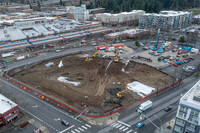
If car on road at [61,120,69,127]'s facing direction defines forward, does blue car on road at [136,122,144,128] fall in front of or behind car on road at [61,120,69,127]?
in front

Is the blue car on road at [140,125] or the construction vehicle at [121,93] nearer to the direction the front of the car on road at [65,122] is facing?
the blue car on road

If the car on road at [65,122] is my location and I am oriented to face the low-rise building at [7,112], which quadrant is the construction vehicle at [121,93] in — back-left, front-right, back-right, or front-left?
back-right

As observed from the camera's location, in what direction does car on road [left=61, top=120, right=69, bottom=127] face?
facing the viewer and to the right of the viewer

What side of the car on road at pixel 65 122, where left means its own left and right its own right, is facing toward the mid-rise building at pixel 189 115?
front
